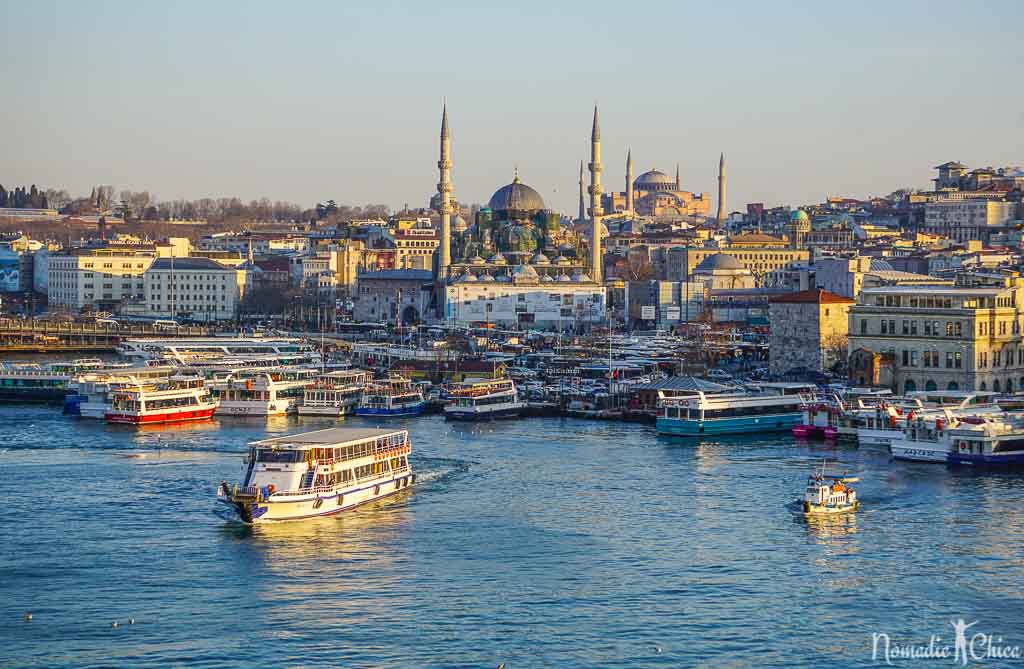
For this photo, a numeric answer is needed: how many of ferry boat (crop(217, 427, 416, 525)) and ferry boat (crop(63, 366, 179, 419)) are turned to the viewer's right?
0

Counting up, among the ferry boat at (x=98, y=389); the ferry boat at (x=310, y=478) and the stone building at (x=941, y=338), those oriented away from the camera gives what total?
0

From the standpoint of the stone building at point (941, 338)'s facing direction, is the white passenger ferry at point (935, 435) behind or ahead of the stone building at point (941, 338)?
ahead

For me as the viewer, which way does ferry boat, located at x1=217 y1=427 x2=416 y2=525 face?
facing the viewer and to the left of the viewer

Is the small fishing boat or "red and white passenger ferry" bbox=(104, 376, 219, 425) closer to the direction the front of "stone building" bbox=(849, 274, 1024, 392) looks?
the small fishing boat

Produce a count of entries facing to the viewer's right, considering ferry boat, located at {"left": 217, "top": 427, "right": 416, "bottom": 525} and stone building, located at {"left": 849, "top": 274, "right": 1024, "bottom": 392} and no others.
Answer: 0

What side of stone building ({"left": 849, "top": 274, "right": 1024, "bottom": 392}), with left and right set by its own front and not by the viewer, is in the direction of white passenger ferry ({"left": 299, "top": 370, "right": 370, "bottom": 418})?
right

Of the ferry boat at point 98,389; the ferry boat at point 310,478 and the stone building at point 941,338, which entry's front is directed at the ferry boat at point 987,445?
the stone building

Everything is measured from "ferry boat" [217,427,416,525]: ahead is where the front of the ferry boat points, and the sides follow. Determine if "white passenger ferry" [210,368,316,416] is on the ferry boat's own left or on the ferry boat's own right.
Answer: on the ferry boat's own right

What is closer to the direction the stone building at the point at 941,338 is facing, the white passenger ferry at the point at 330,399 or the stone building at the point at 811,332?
the white passenger ferry

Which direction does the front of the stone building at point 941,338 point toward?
toward the camera

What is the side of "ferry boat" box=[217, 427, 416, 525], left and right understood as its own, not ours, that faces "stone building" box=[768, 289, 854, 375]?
back
